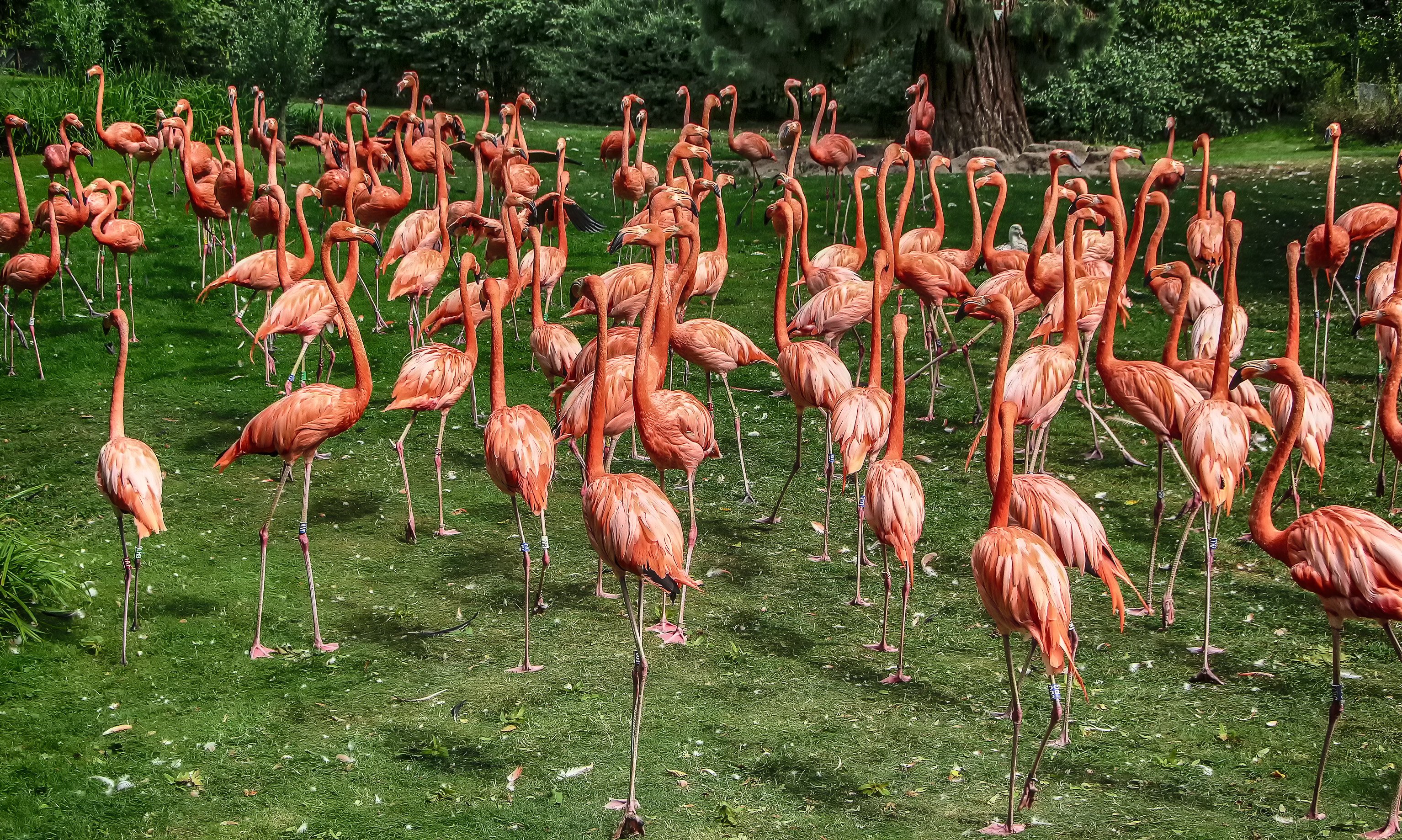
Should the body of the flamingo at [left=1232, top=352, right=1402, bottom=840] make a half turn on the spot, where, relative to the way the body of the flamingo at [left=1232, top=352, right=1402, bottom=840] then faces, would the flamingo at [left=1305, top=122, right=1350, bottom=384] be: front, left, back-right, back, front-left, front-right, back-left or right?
left

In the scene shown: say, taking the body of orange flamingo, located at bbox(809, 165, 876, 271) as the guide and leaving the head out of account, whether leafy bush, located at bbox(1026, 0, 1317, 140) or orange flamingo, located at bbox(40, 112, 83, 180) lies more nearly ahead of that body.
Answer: the leafy bush

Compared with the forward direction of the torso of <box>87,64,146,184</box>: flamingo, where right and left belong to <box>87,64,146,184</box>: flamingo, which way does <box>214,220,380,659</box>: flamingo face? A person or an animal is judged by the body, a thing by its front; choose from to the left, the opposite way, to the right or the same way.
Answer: the opposite way

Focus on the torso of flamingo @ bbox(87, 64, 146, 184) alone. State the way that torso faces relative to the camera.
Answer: to the viewer's left

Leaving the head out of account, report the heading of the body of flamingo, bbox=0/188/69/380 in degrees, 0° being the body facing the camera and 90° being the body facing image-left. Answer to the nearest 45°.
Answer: approximately 270°

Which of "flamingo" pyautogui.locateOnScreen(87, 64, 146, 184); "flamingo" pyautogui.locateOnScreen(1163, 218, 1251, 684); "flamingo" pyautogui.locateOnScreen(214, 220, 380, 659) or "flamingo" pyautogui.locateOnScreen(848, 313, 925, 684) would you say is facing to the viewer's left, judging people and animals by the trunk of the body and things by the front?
"flamingo" pyautogui.locateOnScreen(87, 64, 146, 184)

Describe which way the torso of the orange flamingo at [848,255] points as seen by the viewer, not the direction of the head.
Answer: to the viewer's right

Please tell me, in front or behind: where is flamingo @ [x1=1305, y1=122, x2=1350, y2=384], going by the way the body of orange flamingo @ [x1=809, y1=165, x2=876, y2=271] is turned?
in front

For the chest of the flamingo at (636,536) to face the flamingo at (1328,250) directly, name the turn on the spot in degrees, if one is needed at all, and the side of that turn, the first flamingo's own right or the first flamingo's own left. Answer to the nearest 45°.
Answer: approximately 90° to the first flamingo's own right

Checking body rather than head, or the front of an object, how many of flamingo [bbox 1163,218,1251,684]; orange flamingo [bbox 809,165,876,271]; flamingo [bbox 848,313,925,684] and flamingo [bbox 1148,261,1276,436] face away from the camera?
2

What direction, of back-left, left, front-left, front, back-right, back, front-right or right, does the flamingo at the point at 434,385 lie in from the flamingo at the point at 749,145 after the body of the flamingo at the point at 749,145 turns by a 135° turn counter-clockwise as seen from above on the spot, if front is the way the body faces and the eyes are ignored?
front-right

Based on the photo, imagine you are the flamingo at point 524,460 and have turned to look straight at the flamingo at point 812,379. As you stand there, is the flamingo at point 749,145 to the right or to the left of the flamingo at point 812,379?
left

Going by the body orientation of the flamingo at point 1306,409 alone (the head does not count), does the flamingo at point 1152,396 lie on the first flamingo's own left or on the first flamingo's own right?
on the first flamingo's own left

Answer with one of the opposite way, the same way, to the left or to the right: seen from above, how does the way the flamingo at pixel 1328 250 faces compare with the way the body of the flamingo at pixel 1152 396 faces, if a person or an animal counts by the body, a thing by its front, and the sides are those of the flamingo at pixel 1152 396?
to the left

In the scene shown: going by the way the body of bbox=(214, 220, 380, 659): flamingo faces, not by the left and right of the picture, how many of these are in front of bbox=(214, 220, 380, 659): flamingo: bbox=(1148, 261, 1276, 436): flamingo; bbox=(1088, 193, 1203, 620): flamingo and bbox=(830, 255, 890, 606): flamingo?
3

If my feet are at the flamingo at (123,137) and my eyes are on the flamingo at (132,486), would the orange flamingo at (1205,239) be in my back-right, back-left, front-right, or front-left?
front-left

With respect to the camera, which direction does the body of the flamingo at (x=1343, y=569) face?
to the viewer's left
